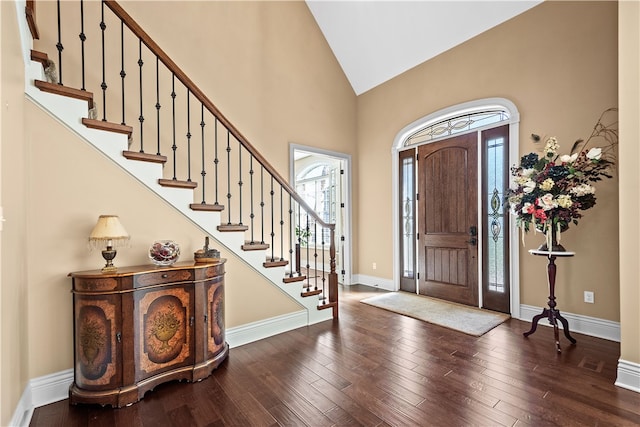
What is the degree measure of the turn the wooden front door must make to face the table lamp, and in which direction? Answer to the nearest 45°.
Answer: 0° — it already faces it

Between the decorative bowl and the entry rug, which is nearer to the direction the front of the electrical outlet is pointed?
the decorative bowl

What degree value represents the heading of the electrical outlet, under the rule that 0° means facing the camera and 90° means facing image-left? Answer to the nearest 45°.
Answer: approximately 0°

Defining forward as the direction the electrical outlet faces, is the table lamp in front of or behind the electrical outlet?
in front

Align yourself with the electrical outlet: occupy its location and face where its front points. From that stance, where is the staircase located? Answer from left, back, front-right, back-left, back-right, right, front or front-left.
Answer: front-right

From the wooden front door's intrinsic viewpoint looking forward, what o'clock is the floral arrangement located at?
The floral arrangement is roughly at 9 o'clock from the wooden front door.

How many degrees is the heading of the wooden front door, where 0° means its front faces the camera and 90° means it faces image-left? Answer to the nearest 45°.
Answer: approximately 45°
